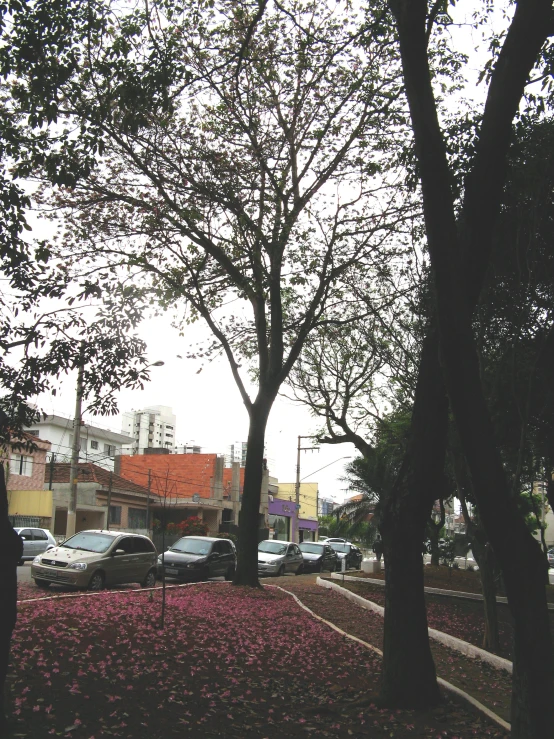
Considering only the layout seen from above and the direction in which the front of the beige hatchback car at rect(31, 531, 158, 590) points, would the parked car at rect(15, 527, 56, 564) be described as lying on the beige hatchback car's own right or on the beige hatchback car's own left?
on the beige hatchback car's own right

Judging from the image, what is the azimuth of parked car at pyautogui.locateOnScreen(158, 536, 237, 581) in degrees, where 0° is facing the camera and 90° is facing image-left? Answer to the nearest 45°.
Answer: approximately 45°

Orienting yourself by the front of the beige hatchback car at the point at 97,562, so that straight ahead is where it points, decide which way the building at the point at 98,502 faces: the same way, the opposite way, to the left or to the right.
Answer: to the left

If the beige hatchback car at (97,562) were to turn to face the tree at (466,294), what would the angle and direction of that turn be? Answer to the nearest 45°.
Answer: approximately 45° to its left

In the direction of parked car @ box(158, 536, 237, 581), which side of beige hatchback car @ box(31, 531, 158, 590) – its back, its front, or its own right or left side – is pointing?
back

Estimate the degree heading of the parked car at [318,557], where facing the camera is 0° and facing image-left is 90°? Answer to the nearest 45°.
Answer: approximately 45°

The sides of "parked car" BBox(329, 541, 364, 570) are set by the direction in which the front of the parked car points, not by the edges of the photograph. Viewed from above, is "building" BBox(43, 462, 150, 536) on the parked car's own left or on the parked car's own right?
on the parked car's own right
